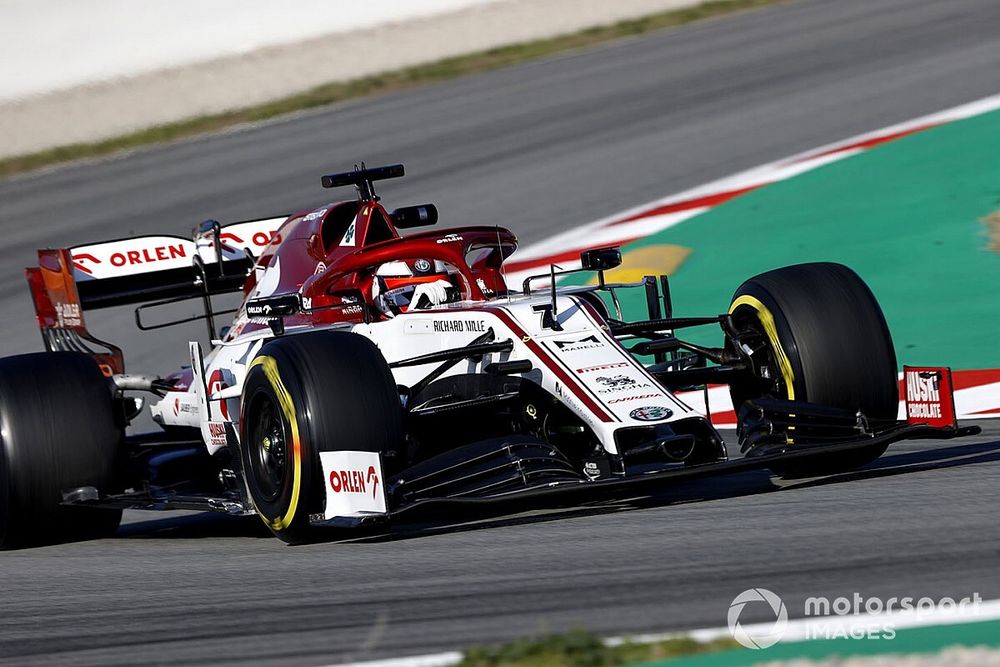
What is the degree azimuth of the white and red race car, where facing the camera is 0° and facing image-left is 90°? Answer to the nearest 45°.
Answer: approximately 315°
